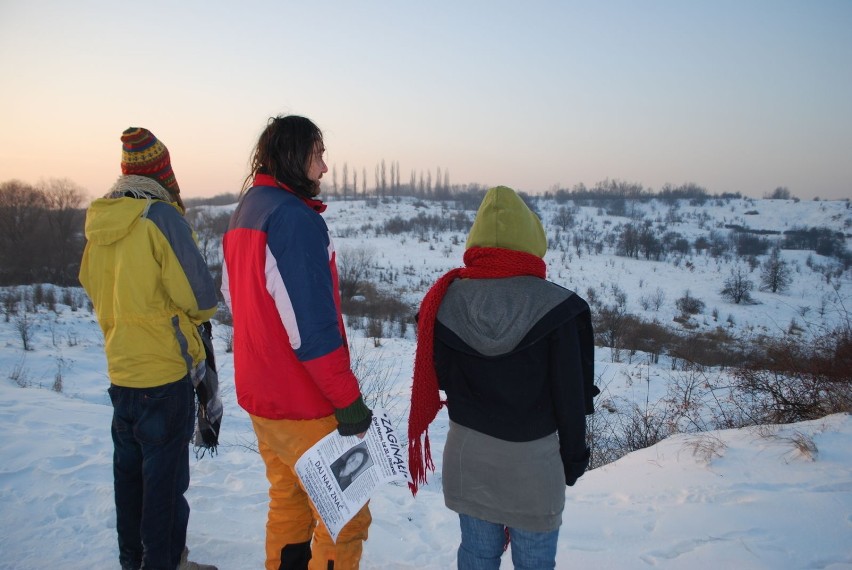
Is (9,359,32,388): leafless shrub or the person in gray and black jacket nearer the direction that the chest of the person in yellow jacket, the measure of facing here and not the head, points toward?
the leafless shrub

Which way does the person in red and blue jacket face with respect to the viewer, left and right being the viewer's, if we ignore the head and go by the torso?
facing away from the viewer and to the right of the viewer

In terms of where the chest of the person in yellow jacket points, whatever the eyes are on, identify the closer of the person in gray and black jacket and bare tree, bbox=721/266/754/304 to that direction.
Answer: the bare tree

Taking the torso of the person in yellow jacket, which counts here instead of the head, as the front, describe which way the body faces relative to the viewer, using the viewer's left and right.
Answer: facing away from the viewer and to the right of the viewer
